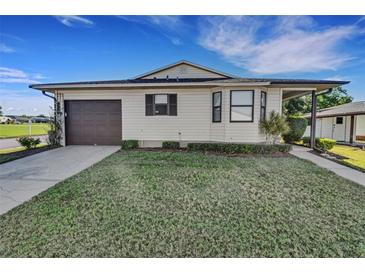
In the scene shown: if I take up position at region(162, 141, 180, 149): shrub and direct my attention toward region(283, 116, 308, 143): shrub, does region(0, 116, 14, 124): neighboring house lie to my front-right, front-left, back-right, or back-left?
back-left

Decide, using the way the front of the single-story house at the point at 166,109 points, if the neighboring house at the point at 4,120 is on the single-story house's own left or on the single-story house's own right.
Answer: on the single-story house's own right

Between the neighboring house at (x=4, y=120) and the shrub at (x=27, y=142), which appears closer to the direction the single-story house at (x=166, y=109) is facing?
the shrub

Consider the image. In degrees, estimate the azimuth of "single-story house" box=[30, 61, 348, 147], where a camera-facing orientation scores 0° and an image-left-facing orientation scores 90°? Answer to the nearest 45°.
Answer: approximately 0°

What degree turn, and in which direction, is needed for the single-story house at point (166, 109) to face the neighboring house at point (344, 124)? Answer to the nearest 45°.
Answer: approximately 135° to its left

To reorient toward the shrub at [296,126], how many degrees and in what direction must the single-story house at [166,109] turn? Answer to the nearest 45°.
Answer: approximately 90° to its left

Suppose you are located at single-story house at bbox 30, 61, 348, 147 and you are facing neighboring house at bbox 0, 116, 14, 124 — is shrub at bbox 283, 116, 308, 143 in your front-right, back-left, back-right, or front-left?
back-right

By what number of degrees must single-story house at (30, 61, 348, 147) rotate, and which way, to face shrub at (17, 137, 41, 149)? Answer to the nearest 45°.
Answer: approximately 90° to its right

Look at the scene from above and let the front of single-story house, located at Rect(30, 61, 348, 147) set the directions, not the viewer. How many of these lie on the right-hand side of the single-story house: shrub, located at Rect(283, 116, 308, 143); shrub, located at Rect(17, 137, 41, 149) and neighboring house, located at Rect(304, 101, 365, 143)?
1
